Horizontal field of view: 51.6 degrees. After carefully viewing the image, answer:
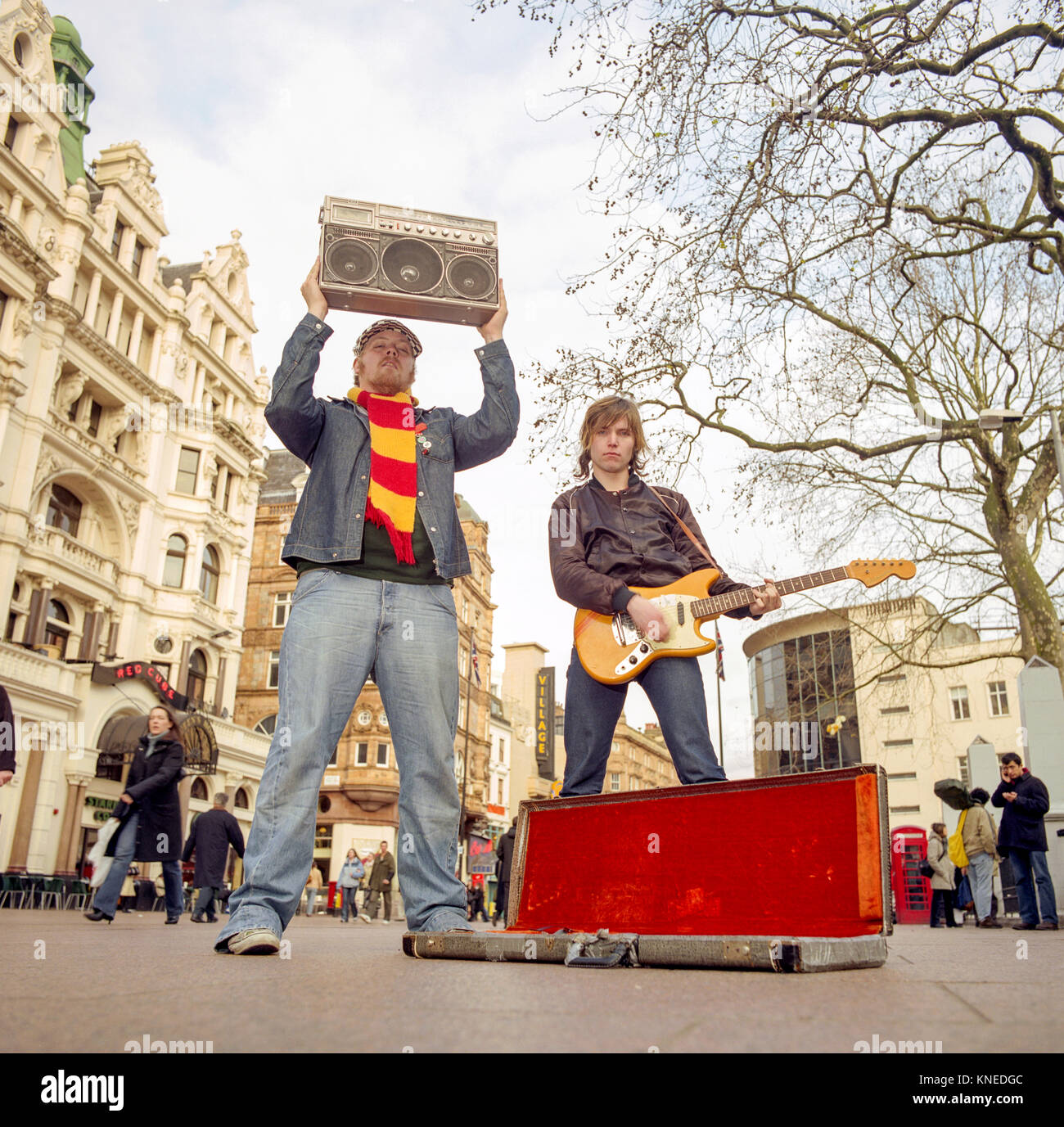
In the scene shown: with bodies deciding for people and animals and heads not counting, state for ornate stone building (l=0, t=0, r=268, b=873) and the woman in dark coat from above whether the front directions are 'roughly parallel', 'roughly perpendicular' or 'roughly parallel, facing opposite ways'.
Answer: roughly perpendicular

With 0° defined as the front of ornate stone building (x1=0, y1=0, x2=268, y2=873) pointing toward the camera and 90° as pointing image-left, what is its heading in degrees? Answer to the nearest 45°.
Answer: approximately 315°

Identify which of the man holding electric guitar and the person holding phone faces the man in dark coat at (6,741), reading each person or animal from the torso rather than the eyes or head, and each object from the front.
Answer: the person holding phone

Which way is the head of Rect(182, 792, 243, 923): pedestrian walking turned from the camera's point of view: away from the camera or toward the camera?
away from the camera

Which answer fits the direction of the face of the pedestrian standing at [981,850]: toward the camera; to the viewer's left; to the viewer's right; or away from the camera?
away from the camera

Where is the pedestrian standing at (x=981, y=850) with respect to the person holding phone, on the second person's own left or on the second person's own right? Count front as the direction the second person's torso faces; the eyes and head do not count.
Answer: on the second person's own right

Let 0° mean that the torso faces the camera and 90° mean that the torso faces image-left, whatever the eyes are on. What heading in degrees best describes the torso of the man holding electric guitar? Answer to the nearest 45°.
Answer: approximately 0°

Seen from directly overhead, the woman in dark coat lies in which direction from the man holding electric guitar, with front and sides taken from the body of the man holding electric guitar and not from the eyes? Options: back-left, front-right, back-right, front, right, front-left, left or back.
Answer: back-right

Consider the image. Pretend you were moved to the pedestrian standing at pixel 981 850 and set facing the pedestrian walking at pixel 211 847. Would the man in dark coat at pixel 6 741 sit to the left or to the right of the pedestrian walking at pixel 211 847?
left

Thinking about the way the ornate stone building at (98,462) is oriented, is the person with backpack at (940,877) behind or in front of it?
in front

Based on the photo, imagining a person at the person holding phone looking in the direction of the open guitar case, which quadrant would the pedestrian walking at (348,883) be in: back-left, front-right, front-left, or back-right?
back-right

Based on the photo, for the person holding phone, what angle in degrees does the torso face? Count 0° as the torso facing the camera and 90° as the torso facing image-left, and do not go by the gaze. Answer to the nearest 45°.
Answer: approximately 45°

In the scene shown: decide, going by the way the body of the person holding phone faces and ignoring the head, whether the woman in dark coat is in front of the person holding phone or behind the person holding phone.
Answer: in front

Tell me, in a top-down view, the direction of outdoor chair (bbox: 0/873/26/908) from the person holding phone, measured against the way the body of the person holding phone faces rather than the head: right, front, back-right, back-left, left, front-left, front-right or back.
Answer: front-right
